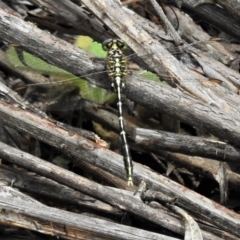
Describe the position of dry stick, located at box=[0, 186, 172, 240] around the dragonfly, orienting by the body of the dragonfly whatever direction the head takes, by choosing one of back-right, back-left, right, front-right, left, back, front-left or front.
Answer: back

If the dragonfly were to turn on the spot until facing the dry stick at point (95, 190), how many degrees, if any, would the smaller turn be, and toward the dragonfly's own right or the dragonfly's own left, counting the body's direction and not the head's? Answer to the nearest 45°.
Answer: approximately 180°

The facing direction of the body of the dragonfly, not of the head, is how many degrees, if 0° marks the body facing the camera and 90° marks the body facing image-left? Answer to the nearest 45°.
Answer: approximately 180°
